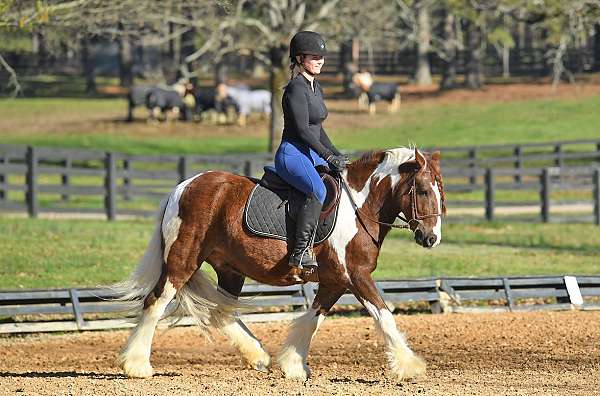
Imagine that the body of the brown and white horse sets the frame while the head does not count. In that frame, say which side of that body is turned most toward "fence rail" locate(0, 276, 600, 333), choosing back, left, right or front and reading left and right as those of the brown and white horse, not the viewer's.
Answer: left

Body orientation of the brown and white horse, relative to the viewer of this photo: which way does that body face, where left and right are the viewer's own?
facing to the right of the viewer

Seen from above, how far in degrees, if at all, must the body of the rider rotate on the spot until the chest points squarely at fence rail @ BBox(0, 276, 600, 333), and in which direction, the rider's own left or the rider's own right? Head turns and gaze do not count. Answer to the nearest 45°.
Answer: approximately 90° to the rider's own left

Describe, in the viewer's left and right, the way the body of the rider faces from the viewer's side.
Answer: facing to the right of the viewer
